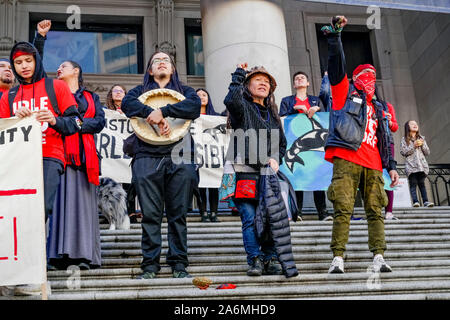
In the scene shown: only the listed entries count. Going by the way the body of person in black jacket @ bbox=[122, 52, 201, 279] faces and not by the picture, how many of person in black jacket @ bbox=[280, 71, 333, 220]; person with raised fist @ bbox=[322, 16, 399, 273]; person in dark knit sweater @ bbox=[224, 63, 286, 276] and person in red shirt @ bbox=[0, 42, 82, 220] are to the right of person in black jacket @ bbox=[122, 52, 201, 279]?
1

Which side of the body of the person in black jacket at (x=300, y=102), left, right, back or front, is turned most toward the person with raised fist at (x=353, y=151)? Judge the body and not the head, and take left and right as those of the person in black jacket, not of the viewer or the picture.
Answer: front

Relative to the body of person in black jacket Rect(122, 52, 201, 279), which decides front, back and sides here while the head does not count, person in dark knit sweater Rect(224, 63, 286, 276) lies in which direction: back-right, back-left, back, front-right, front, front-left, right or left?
left

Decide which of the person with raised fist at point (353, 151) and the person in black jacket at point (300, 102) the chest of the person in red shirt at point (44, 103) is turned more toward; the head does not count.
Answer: the person with raised fist

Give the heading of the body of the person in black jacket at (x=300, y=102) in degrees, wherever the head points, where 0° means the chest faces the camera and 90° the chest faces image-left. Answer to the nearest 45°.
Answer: approximately 0°

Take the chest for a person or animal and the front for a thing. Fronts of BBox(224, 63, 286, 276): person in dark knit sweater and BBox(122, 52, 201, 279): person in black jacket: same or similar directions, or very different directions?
same or similar directions

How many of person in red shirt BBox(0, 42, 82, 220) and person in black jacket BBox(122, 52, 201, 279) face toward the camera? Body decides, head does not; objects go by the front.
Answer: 2

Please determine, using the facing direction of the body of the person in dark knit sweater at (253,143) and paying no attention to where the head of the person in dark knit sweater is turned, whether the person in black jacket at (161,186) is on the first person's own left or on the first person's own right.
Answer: on the first person's own right

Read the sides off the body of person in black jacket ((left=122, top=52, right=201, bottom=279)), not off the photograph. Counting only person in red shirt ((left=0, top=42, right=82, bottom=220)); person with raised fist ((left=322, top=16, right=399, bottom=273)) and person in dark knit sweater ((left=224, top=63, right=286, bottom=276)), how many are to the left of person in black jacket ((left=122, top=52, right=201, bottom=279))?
2

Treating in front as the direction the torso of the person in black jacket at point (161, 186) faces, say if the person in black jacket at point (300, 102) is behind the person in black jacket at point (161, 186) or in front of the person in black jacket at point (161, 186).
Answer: behind

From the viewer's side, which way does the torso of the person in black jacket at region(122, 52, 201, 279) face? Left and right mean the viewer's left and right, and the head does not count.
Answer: facing the viewer

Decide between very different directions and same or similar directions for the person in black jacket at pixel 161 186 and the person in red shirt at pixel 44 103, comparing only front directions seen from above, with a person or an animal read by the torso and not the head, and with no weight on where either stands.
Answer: same or similar directions

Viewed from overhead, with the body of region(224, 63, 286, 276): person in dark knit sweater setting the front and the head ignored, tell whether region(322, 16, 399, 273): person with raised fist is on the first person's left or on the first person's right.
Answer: on the first person's left

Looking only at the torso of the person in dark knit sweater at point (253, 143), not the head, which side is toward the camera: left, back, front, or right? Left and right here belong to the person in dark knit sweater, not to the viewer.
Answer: front
